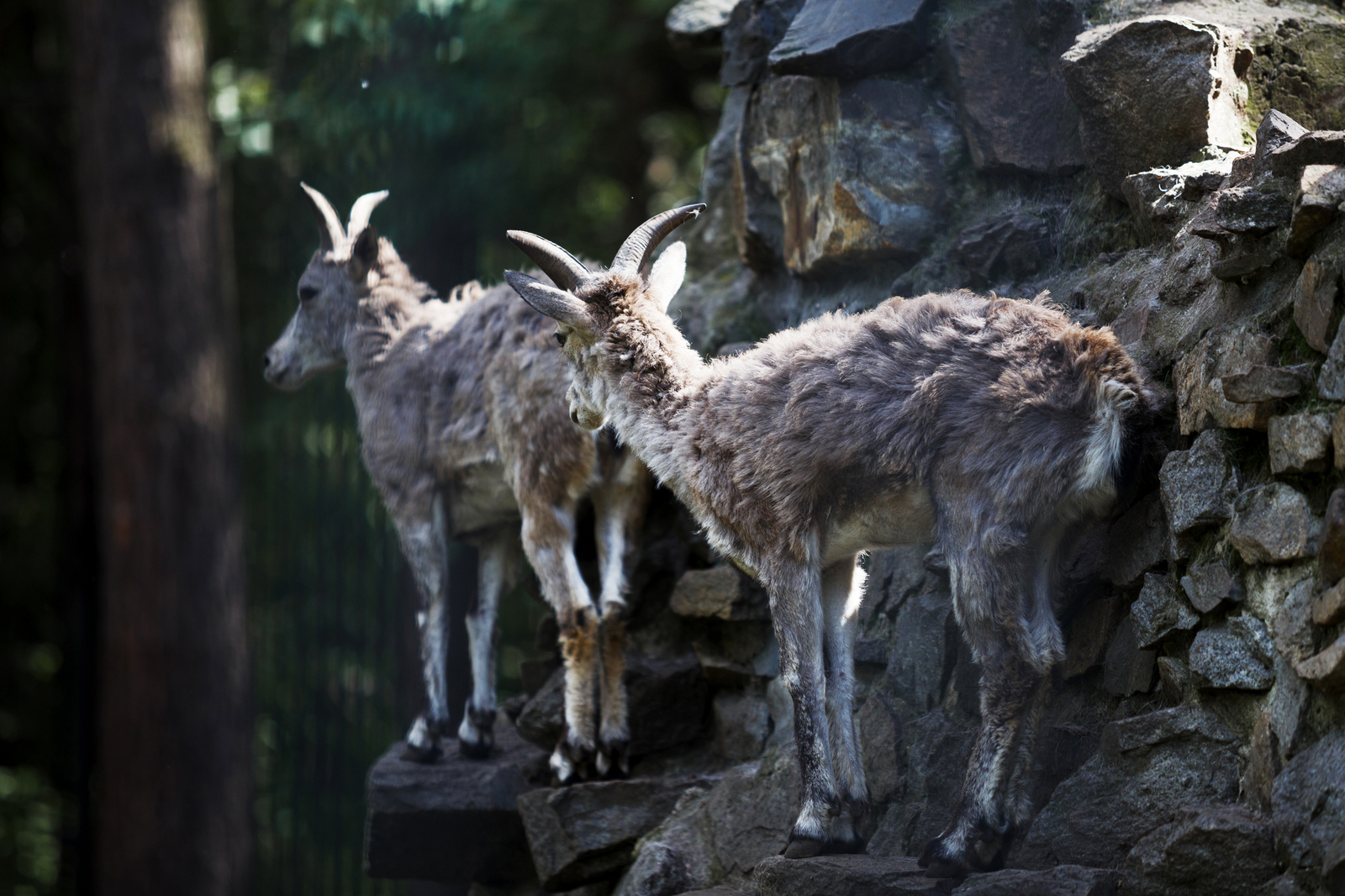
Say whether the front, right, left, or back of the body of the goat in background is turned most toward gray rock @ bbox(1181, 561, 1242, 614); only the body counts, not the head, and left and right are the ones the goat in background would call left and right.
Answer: back

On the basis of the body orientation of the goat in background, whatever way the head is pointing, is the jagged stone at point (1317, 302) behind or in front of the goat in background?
behind

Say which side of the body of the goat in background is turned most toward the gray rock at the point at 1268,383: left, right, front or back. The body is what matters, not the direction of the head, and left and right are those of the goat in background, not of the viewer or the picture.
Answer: back

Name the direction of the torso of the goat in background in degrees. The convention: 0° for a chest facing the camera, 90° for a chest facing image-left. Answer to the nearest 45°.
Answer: approximately 135°

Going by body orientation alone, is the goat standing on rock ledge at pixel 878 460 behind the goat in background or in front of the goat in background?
behind

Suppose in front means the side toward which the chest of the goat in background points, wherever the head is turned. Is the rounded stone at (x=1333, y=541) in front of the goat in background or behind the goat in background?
behind
